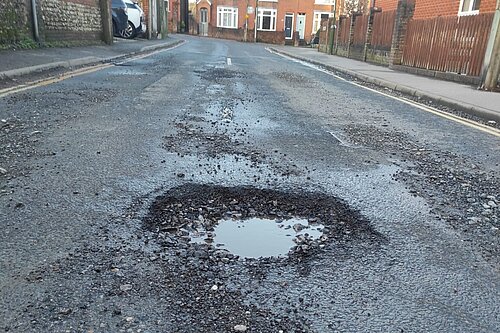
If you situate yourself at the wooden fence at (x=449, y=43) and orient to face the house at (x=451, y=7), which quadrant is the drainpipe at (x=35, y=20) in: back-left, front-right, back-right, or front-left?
back-left

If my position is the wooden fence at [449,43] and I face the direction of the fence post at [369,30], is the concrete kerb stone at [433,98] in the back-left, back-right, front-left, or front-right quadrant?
back-left

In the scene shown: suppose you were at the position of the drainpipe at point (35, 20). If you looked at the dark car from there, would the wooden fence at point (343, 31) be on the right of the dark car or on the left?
right
